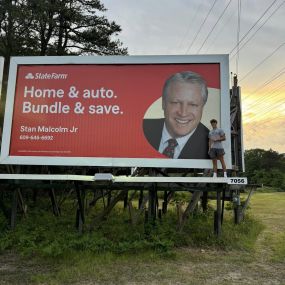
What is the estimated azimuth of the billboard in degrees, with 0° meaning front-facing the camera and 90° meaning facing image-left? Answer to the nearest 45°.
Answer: approximately 0°

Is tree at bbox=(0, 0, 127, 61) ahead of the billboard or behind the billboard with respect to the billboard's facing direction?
behind

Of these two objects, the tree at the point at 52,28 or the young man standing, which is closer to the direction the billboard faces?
the young man standing
